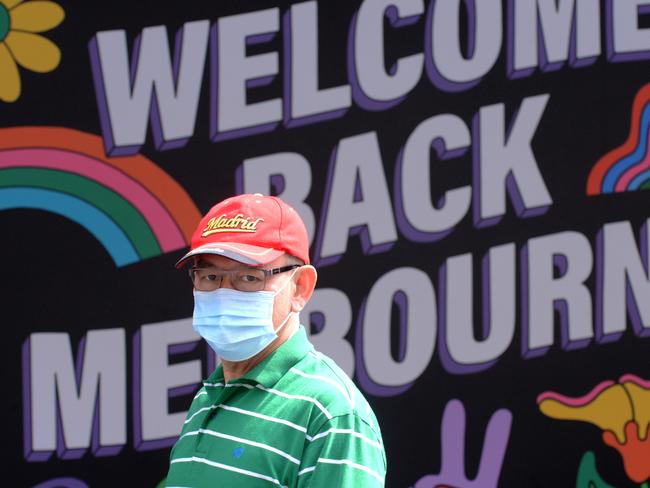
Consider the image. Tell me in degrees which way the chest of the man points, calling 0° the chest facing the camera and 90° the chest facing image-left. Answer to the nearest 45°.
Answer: approximately 45°

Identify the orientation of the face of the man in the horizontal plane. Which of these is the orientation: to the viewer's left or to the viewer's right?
to the viewer's left
